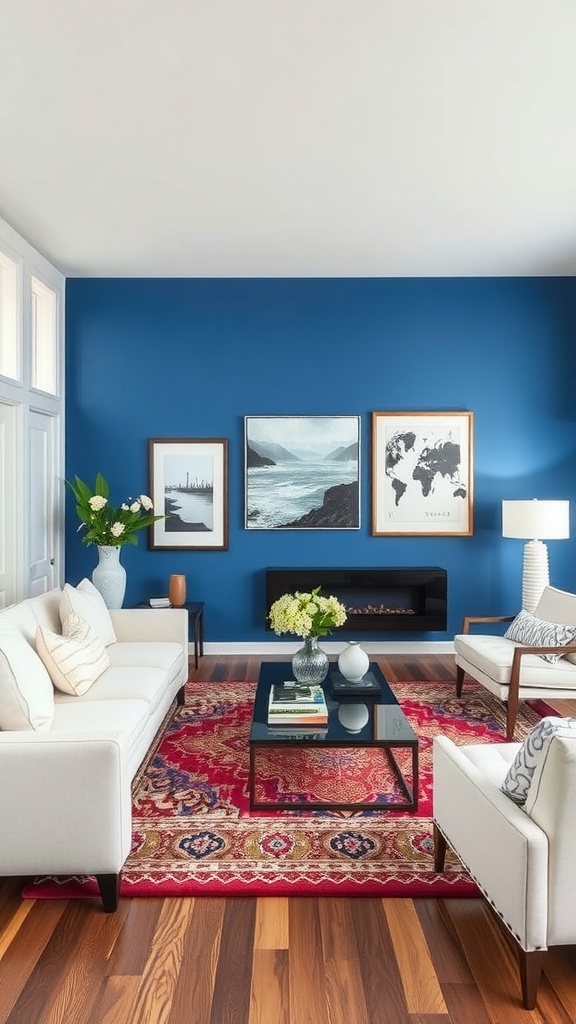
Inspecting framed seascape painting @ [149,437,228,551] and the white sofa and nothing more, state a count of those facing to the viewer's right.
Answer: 1

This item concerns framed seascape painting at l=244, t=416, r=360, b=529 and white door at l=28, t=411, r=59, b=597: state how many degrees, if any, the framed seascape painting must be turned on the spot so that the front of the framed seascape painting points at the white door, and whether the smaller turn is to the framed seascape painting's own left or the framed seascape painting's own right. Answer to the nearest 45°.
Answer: approximately 90° to the framed seascape painting's own right

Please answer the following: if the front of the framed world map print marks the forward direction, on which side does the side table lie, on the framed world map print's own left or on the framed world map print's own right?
on the framed world map print's own right

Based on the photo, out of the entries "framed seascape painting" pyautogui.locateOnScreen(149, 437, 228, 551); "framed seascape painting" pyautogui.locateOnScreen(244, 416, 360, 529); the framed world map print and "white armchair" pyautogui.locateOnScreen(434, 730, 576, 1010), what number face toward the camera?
3

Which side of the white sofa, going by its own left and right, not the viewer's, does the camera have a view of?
right

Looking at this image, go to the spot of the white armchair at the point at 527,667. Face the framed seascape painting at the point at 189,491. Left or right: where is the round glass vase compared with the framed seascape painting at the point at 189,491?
left

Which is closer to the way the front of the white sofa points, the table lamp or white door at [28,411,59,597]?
the table lamp

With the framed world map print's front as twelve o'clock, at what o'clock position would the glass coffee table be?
The glass coffee table is roughly at 12 o'clock from the framed world map print.

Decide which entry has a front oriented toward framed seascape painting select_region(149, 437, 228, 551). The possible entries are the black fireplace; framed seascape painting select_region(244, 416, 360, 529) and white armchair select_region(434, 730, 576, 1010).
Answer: the white armchair
